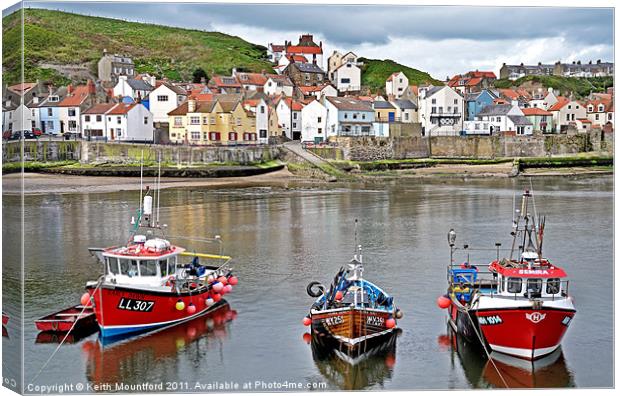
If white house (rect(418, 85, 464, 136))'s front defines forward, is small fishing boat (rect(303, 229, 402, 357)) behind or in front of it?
in front

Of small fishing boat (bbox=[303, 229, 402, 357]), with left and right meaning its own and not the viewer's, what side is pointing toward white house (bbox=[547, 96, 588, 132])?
back

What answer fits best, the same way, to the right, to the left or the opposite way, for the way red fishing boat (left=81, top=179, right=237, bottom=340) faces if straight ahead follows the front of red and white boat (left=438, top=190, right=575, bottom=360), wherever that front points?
to the right

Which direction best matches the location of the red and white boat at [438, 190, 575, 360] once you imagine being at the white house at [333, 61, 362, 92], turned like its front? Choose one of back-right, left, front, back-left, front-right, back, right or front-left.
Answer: front

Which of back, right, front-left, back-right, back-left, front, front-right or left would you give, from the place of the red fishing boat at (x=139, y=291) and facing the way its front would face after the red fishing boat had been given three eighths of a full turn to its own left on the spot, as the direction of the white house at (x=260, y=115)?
left

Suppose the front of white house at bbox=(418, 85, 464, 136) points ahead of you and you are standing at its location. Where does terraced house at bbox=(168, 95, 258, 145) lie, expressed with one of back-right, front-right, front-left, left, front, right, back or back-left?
front-right

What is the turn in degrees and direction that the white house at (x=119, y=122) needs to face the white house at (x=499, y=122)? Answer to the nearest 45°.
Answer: approximately 135° to its left

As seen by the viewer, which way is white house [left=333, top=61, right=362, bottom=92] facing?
toward the camera

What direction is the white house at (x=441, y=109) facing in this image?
toward the camera

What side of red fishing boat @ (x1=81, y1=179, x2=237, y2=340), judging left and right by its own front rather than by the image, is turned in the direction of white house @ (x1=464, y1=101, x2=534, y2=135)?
back

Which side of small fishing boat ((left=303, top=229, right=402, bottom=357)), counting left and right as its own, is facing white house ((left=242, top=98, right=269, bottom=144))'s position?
back
